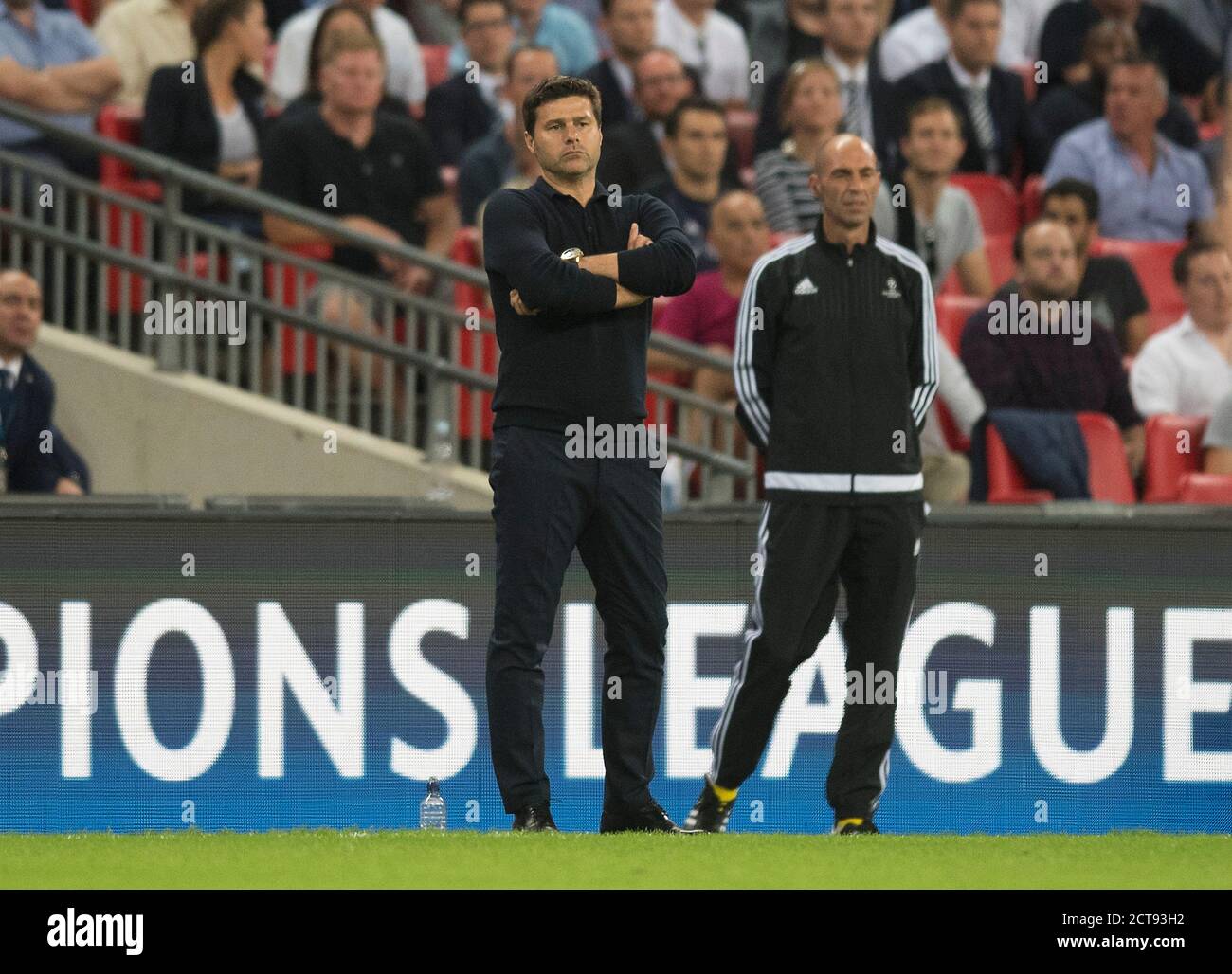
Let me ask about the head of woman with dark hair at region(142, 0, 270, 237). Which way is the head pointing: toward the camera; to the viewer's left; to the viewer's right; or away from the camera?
to the viewer's right

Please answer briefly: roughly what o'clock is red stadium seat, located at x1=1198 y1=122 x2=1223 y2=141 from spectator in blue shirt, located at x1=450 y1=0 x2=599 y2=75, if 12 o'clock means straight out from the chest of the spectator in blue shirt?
The red stadium seat is roughly at 9 o'clock from the spectator in blue shirt.

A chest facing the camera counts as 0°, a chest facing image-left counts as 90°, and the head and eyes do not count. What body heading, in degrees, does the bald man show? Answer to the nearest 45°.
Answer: approximately 0°

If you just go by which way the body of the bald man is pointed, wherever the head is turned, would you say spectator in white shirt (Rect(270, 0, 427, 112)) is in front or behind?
behind

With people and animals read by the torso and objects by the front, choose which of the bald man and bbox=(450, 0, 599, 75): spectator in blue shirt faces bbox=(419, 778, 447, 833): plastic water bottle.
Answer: the spectator in blue shirt

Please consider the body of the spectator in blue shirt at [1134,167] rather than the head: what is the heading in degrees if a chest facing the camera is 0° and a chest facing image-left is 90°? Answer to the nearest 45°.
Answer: approximately 0°

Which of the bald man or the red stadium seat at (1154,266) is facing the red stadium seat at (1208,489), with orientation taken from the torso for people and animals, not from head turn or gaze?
the red stadium seat at (1154,266)
